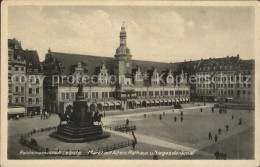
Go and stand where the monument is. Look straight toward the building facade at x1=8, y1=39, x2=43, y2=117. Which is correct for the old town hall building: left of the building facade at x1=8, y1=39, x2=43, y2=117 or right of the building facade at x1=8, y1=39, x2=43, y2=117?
right

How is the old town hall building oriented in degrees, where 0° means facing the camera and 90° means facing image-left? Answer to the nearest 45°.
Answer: approximately 315°

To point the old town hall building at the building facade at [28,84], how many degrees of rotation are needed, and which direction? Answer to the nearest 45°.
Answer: approximately 90° to its right

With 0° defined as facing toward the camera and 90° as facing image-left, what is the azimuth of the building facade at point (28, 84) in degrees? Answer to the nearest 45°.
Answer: approximately 315°

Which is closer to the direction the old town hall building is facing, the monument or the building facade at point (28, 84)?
the monument

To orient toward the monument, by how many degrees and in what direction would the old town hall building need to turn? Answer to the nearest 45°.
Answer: approximately 45° to its right

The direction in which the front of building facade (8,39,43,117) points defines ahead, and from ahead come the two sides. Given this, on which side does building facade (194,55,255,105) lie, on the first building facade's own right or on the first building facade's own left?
on the first building facade's own left

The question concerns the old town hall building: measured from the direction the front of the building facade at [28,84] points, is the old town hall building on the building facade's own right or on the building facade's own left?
on the building facade's own left

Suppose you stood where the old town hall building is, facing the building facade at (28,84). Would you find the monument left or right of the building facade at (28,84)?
left
